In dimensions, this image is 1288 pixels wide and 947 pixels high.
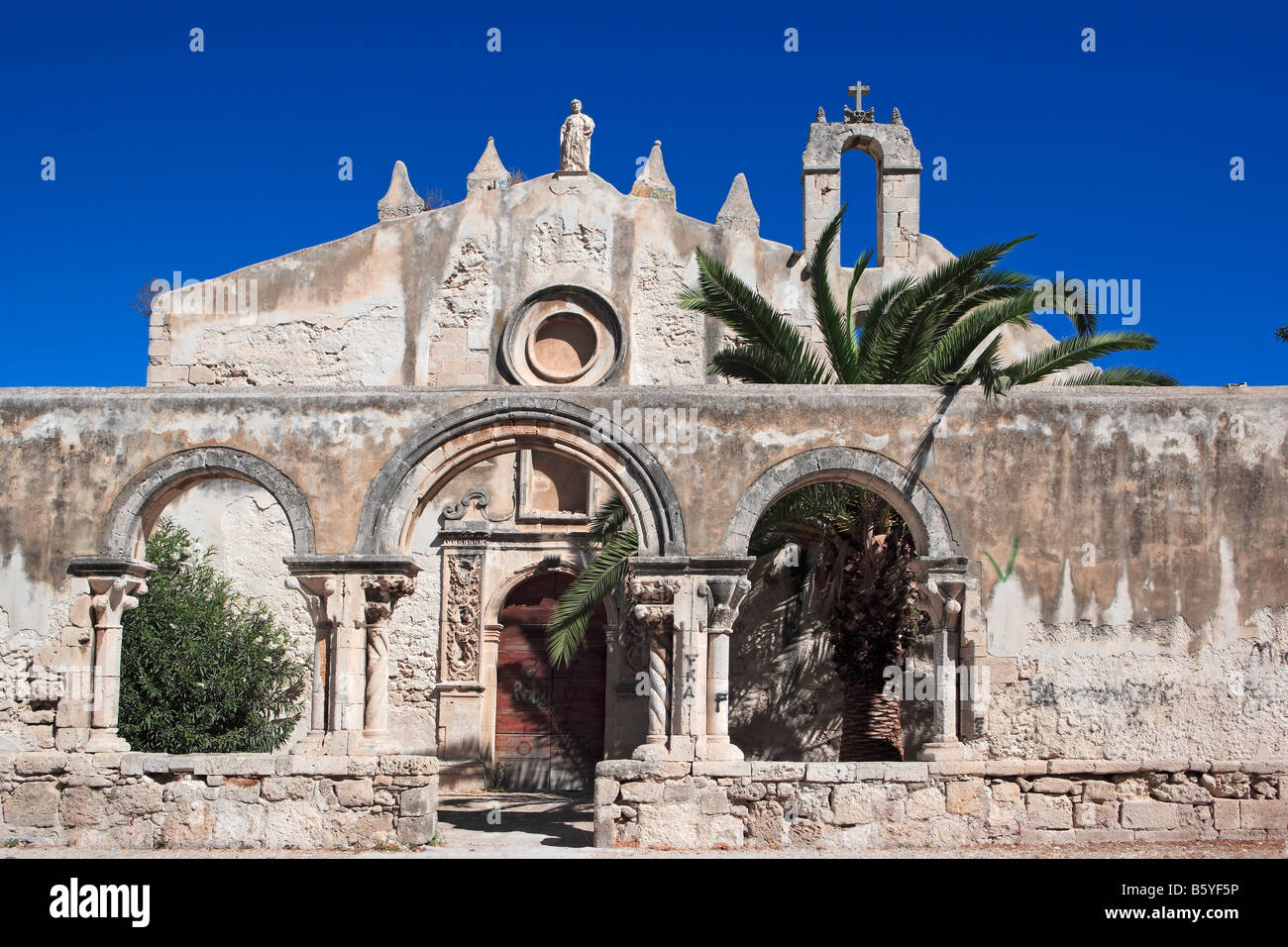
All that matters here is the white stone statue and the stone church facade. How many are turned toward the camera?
2

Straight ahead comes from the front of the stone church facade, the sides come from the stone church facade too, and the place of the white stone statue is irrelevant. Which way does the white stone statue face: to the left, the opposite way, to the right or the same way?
the same way

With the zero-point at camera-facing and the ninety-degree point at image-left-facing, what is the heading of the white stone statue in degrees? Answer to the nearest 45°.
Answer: approximately 0°

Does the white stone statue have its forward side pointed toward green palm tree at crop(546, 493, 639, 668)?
yes

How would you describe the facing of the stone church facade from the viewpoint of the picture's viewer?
facing the viewer

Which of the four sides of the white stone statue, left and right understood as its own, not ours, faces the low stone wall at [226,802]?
front

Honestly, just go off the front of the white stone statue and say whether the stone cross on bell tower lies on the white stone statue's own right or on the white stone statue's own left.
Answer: on the white stone statue's own left
